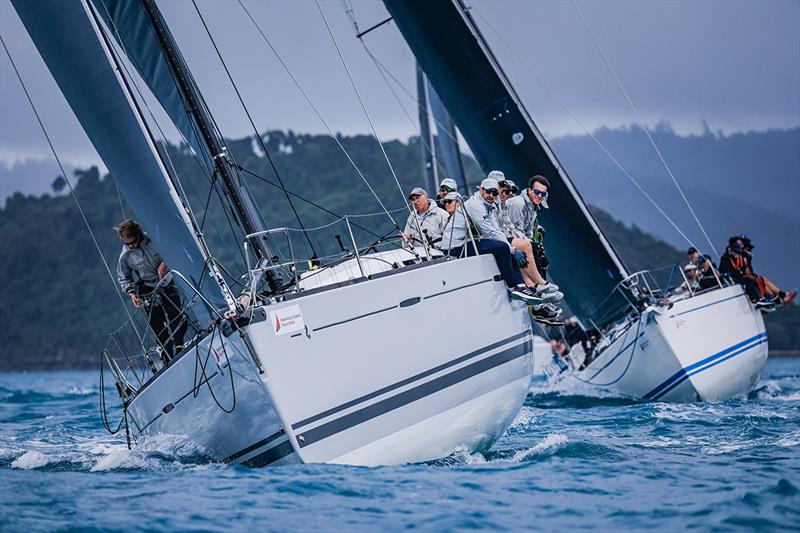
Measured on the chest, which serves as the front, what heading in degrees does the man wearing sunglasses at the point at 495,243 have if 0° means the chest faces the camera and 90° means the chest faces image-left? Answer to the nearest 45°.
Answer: approximately 315°

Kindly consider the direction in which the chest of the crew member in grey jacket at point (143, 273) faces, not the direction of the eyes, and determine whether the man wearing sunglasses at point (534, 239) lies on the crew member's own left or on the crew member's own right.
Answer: on the crew member's own left

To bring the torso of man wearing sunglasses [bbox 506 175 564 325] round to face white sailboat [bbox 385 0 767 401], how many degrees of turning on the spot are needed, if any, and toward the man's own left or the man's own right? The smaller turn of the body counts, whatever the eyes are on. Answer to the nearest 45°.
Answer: approximately 135° to the man's own left

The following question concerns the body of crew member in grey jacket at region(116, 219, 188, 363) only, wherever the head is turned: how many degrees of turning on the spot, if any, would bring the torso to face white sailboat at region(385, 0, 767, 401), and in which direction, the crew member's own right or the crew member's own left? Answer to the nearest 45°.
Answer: approximately 135° to the crew member's own left

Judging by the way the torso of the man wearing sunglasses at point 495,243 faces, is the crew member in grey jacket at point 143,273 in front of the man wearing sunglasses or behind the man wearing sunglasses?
behind

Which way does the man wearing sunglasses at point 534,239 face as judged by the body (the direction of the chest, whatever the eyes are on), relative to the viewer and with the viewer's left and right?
facing the viewer and to the right of the viewer

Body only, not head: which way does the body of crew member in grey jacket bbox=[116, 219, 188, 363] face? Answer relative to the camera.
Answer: toward the camera

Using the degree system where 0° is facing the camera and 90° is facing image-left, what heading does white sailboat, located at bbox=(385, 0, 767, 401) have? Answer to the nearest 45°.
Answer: approximately 0°

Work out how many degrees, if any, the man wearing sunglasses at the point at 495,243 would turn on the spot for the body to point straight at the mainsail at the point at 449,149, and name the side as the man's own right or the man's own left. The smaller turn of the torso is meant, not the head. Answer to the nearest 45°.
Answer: approximately 135° to the man's own left
